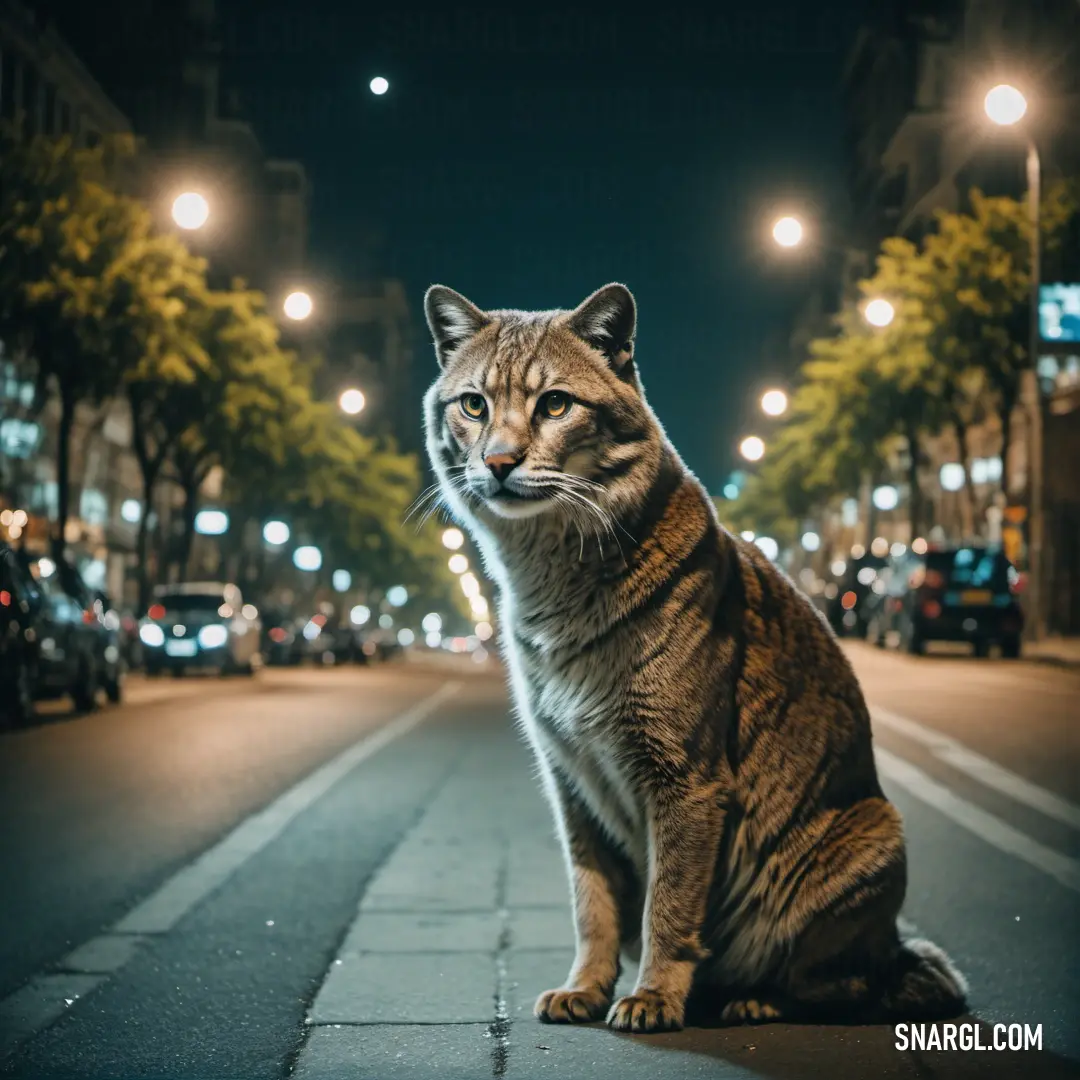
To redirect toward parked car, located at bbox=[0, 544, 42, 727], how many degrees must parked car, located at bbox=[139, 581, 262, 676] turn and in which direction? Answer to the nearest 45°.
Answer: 0° — it already faces it

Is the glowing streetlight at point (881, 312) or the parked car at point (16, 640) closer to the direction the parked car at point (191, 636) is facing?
the parked car

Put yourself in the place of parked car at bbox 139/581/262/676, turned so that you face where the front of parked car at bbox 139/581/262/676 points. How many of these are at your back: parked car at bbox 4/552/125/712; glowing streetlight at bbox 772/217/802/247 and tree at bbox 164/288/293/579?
1

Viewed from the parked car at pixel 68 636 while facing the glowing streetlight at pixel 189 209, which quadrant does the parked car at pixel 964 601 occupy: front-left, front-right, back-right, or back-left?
front-right

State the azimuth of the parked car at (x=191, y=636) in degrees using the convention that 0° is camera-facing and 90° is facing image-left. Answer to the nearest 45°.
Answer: approximately 0°

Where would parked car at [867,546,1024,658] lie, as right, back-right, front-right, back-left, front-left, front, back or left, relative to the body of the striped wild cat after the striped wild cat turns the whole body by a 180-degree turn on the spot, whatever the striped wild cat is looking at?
front-left

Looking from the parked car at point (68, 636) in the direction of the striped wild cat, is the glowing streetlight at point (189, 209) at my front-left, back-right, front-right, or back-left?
back-left

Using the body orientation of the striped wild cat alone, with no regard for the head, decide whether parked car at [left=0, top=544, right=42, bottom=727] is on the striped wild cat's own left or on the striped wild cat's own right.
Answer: on the striped wild cat's own right

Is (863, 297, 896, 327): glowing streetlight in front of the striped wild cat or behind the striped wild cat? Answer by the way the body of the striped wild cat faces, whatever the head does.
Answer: behind

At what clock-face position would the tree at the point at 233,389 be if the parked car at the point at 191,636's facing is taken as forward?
The tree is roughly at 6 o'clock from the parked car.

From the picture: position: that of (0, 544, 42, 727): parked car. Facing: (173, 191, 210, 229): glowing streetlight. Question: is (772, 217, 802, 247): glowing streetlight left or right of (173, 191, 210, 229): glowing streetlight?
right

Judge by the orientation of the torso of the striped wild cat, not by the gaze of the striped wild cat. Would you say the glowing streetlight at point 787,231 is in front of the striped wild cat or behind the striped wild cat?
behind

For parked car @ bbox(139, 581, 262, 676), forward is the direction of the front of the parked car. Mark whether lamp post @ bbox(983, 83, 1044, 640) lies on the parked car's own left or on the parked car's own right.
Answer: on the parked car's own left

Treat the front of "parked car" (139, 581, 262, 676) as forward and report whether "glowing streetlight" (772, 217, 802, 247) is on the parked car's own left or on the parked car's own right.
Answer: on the parked car's own left

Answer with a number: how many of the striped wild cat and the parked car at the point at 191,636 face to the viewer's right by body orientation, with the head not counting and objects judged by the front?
0
